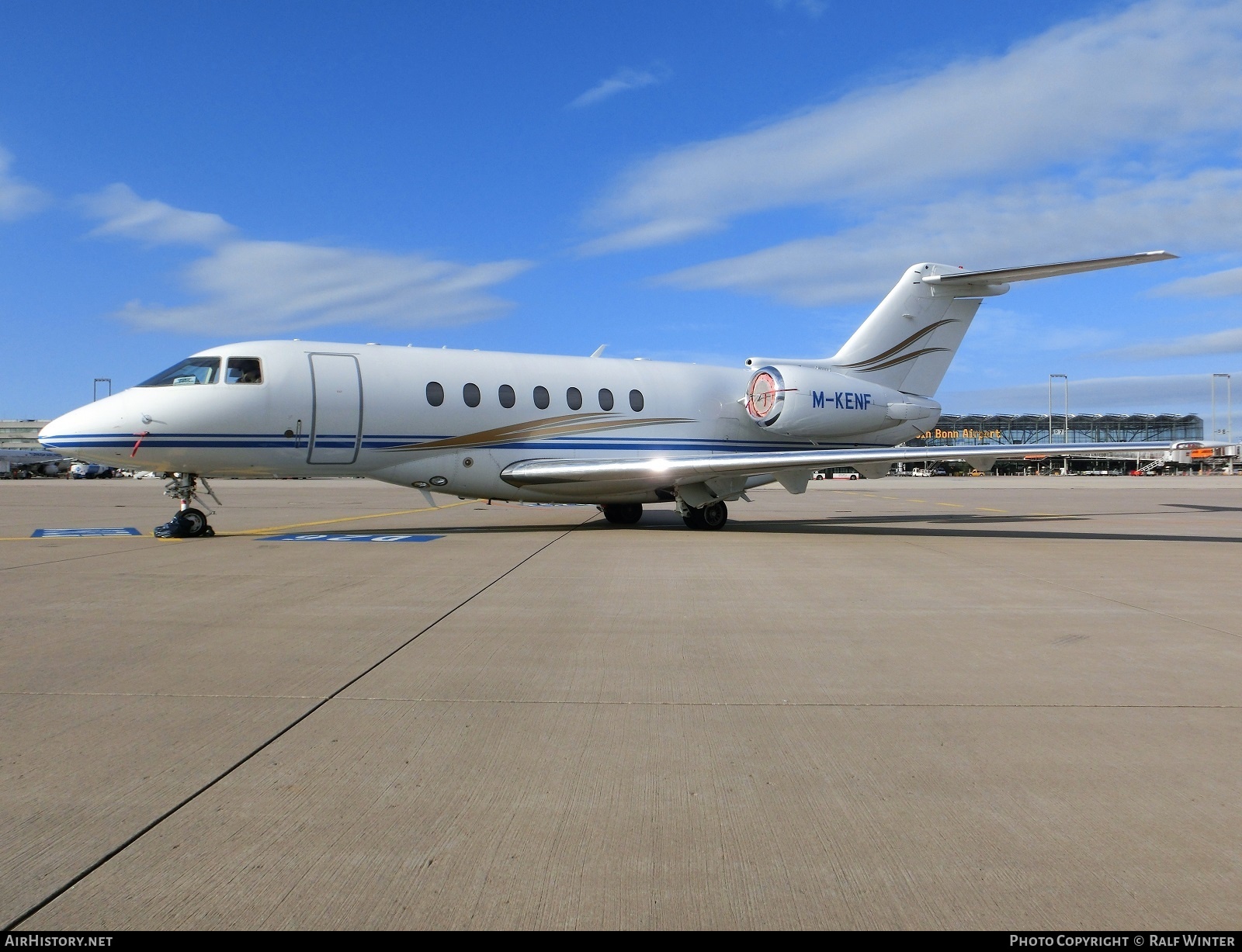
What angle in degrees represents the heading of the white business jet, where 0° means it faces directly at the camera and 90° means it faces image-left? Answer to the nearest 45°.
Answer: approximately 45°
